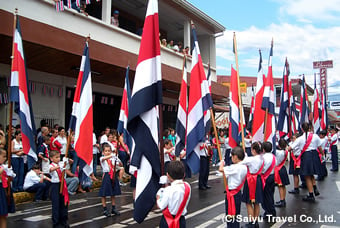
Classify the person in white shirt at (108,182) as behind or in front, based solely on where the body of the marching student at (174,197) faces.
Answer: in front

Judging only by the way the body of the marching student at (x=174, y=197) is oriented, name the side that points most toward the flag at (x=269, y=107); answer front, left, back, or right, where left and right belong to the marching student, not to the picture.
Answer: right

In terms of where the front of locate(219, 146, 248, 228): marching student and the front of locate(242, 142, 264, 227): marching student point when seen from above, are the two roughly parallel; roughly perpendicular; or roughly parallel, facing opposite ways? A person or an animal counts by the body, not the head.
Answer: roughly parallel

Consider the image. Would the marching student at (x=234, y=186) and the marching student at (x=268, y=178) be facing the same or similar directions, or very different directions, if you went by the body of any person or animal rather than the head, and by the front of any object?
same or similar directions

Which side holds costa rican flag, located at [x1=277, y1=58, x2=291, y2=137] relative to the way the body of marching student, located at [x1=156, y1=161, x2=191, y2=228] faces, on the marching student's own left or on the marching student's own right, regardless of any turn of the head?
on the marching student's own right

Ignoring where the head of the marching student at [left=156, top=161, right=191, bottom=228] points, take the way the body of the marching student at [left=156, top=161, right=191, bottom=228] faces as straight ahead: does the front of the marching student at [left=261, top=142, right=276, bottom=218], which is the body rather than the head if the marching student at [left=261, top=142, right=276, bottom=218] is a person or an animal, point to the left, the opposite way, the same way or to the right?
the same way

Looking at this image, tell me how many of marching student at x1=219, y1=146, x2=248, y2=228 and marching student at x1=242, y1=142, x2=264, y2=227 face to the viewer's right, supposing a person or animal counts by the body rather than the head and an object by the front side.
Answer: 0

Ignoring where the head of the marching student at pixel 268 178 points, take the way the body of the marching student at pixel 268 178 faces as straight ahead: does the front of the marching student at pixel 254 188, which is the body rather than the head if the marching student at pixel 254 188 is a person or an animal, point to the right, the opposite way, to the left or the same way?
the same way

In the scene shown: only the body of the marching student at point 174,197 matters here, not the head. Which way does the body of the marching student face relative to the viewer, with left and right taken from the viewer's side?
facing away from the viewer and to the left of the viewer

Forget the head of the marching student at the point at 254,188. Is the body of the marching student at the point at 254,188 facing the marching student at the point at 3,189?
no
